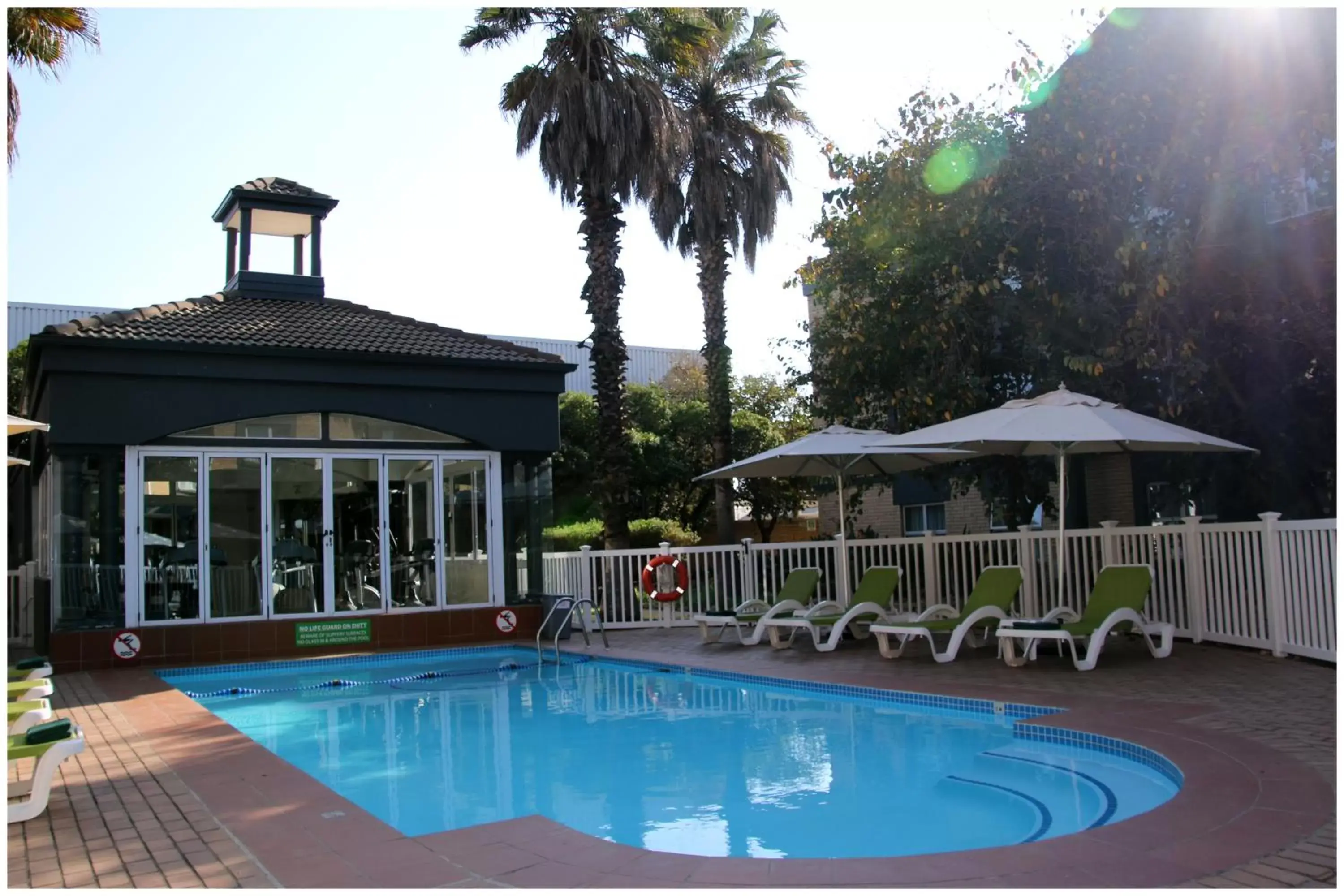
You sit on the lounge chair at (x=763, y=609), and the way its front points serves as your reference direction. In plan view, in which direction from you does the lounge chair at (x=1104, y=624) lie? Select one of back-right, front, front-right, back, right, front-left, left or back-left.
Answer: left

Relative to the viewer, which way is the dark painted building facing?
toward the camera

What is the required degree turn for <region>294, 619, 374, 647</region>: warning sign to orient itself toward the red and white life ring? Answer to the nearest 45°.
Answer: approximately 90° to its left

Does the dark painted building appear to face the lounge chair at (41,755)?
yes

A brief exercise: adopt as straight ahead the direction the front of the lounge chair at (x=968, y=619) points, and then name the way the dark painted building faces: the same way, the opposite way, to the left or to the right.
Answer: to the left

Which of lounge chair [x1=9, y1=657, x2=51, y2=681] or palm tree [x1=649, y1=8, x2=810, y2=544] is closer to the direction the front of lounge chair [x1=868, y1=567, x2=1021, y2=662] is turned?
the lounge chair

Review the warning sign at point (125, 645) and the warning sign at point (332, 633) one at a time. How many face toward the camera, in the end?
2

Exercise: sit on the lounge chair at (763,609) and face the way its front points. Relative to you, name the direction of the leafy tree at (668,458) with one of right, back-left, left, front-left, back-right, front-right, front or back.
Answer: back-right
